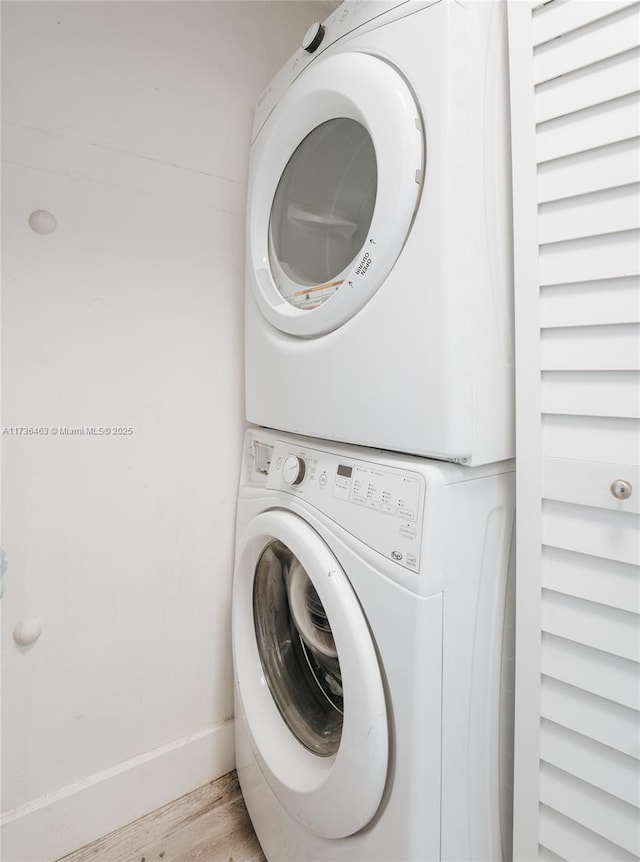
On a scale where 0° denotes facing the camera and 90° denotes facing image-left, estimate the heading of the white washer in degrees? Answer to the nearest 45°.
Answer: approximately 45°
